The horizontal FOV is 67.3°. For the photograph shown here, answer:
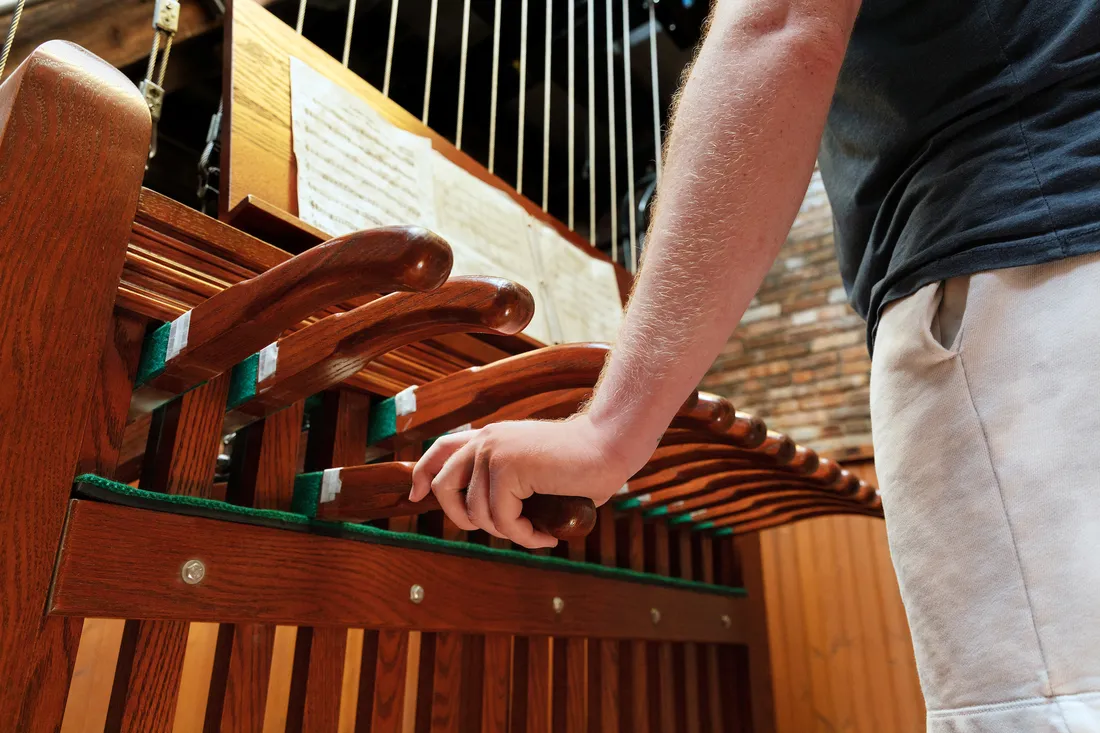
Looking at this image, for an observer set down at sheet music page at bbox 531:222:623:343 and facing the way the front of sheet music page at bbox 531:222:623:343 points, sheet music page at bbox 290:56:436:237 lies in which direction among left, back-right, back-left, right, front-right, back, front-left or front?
right
